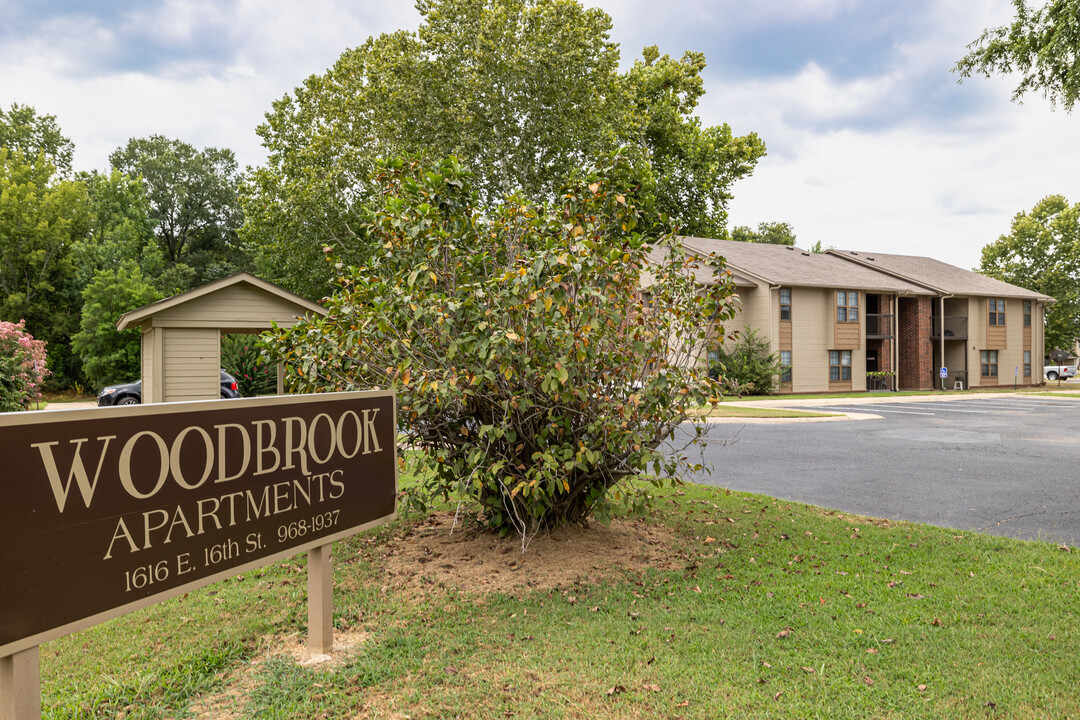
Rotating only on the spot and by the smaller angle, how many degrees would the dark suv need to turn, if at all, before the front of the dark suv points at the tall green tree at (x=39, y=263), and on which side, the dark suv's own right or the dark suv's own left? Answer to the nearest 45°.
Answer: approximately 90° to the dark suv's own right

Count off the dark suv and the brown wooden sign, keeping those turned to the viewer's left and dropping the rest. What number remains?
1

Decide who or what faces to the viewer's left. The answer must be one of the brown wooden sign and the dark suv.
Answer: the dark suv

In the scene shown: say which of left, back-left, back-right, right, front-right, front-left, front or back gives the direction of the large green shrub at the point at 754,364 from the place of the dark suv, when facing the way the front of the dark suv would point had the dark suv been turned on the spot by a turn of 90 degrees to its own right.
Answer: right

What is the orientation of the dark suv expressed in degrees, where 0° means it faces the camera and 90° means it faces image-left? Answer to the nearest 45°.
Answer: approximately 90°

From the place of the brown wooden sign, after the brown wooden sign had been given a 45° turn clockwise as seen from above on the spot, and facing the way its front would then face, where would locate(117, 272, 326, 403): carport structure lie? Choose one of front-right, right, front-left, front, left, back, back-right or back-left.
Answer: back

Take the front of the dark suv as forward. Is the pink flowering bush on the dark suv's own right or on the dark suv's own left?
on the dark suv's own left
